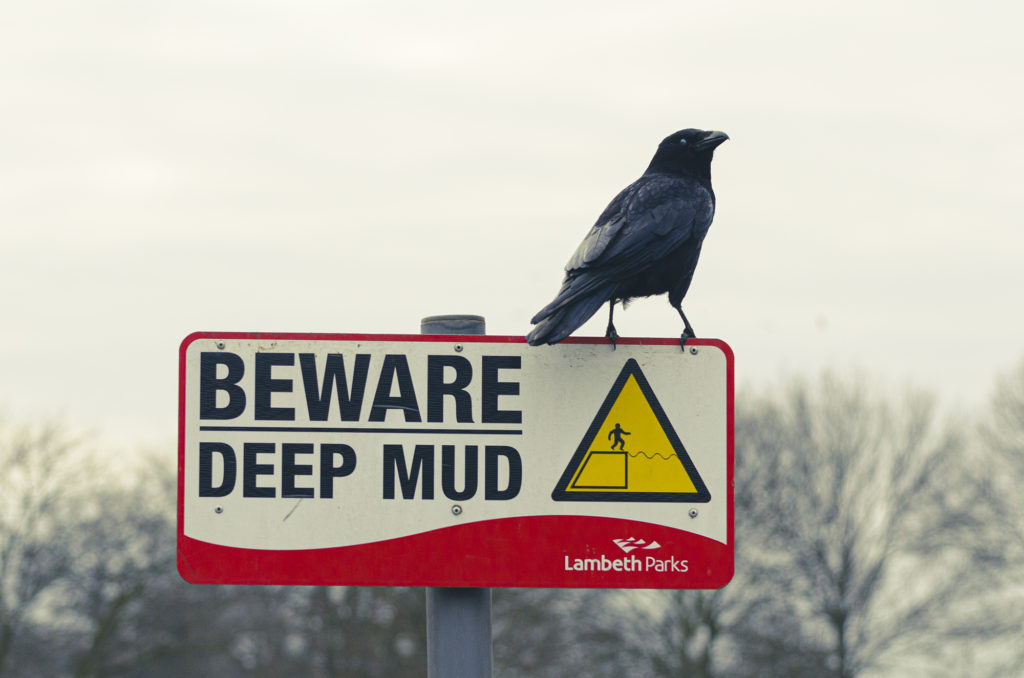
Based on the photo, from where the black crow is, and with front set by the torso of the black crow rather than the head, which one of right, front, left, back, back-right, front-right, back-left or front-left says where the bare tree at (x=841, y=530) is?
left

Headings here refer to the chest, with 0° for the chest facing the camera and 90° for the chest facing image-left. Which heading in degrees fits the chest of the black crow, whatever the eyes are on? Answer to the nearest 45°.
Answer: approximately 270°

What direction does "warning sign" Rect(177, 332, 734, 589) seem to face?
toward the camera
